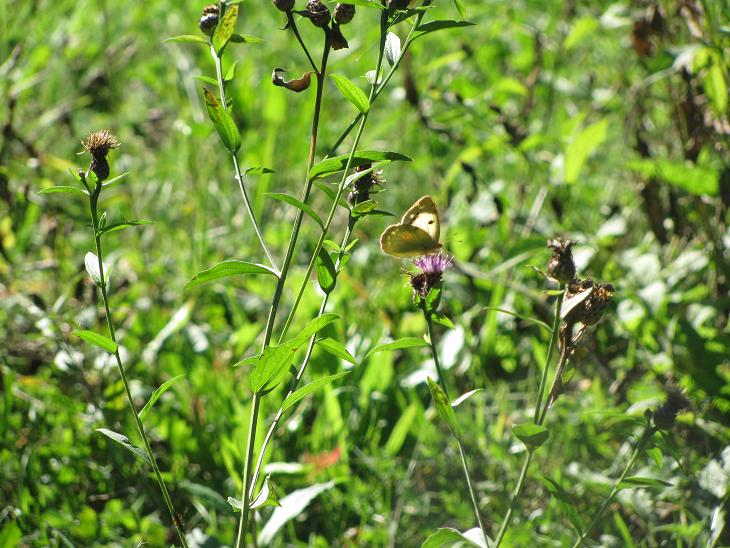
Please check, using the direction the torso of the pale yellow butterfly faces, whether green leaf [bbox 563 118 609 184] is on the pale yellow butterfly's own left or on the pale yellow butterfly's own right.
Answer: on the pale yellow butterfly's own left

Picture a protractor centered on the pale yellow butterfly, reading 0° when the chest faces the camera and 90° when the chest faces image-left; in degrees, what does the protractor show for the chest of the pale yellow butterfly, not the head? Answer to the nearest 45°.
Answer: approximately 270°
